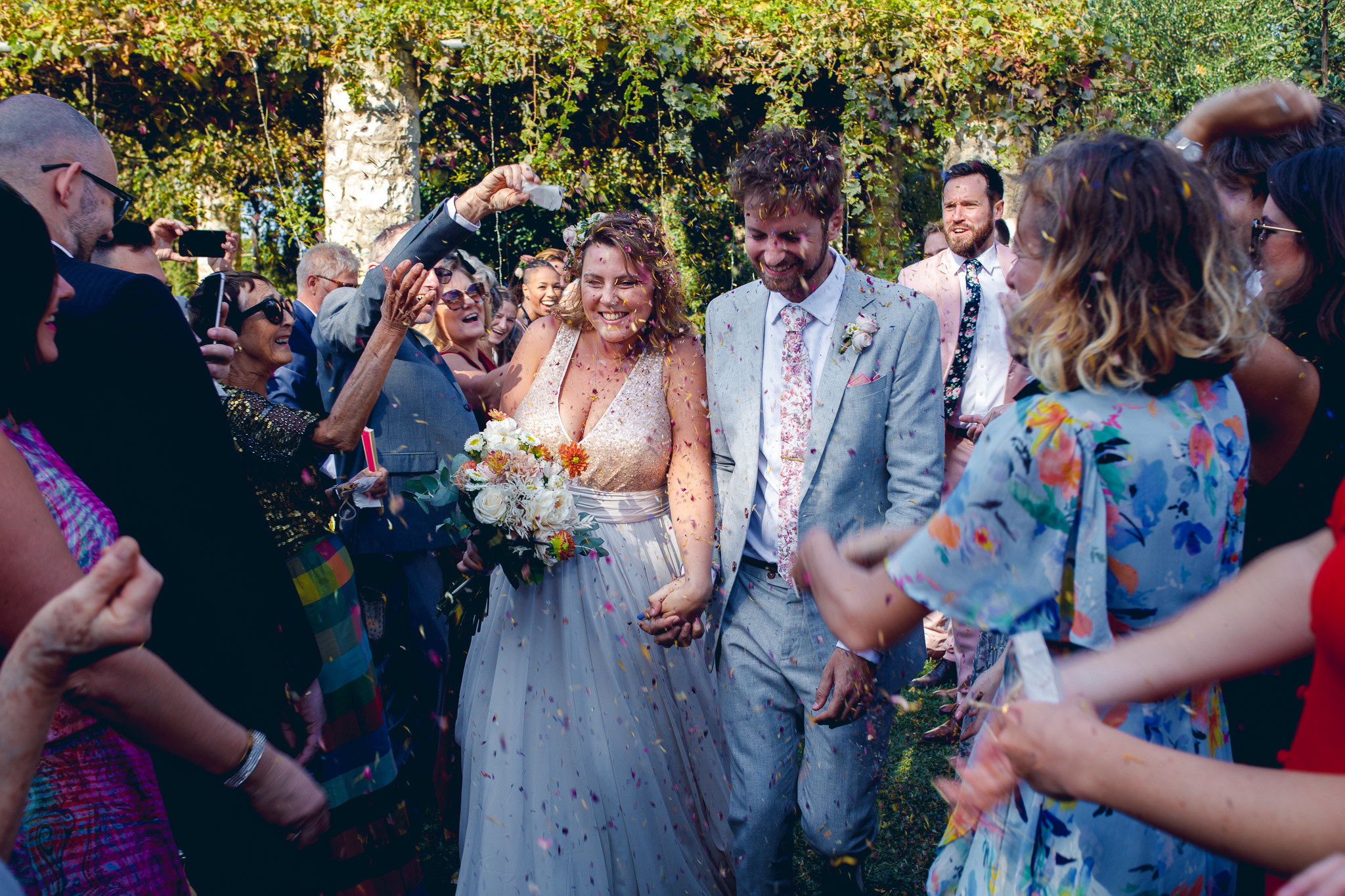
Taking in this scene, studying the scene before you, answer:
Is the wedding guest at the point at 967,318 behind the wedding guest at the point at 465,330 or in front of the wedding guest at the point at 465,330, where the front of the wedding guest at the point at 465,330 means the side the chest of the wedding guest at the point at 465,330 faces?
in front

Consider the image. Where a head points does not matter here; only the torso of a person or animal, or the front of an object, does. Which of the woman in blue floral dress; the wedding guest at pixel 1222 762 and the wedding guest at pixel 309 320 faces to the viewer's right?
the wedding guest at pixel 309 320

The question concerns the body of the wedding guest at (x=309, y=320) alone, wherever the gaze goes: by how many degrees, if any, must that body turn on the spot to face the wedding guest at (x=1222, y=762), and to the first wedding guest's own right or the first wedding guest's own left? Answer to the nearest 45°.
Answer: approximately 90° to the first wedding guest's own right

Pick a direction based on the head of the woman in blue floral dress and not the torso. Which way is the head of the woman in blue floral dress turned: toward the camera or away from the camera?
away from the camera

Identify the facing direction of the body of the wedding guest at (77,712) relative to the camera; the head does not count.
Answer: to the viewer's right

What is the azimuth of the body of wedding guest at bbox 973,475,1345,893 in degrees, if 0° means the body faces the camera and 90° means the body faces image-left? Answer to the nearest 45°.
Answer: approximately 90°

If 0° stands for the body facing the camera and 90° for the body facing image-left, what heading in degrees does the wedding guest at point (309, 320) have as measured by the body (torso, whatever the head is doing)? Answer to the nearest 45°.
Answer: approximately 270°

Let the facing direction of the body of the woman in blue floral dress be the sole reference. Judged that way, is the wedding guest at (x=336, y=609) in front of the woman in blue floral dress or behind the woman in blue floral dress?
in front

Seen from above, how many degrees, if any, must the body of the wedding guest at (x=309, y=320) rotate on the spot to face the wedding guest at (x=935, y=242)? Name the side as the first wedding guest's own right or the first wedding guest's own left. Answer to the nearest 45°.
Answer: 0° — they already face them

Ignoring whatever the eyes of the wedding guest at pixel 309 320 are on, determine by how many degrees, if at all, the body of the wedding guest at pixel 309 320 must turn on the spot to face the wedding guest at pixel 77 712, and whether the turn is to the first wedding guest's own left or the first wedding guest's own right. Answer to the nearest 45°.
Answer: approximately 90° to the first wedding guest's own right

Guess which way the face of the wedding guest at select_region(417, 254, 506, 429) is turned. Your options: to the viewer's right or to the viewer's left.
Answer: to the viewer's right

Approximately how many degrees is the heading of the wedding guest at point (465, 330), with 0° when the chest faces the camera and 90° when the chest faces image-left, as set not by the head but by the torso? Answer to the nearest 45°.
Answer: approximately 315°

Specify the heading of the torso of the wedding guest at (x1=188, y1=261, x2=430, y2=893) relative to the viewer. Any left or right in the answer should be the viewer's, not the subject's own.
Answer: facing to the right of the viewer
